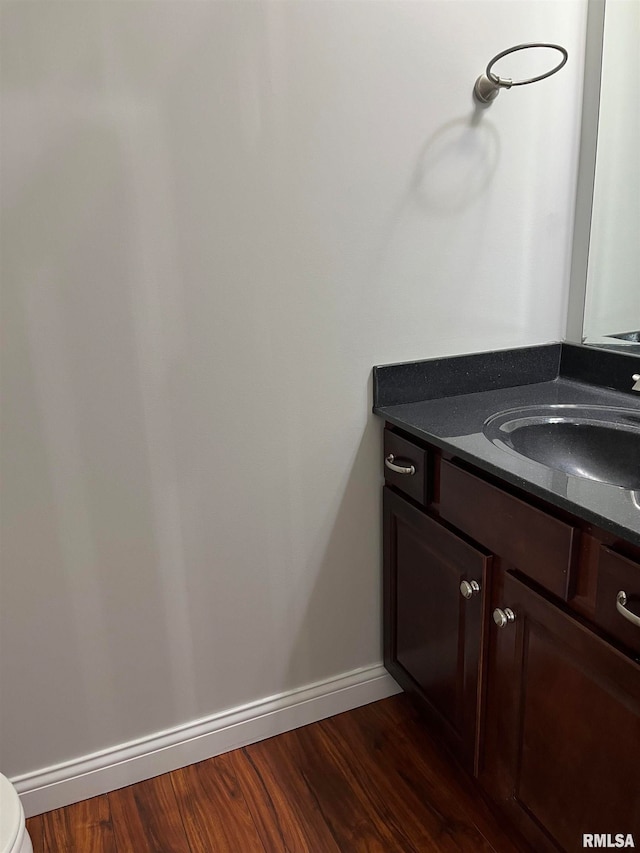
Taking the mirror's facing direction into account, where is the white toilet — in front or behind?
in front

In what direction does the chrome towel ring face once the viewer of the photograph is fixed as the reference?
facing the viewer and to the right of the viewer

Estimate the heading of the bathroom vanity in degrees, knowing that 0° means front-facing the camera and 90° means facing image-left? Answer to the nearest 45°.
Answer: approximately 45°
